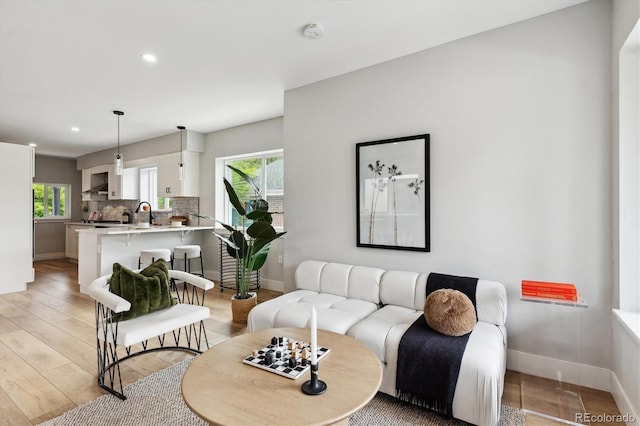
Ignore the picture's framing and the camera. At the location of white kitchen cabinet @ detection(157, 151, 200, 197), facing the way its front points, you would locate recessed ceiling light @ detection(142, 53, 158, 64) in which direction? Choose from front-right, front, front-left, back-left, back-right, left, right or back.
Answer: front-left

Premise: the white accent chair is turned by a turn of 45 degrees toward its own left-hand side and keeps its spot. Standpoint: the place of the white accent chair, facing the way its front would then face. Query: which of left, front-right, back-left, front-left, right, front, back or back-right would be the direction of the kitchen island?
left

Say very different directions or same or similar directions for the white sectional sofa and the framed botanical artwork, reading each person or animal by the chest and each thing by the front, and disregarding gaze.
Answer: same or similar directions

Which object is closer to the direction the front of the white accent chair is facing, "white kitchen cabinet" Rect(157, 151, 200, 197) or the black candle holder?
the black candle holder

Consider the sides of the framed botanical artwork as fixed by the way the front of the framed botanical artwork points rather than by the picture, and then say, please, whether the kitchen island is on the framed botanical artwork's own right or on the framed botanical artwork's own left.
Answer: on the framed botanical artwork's own right

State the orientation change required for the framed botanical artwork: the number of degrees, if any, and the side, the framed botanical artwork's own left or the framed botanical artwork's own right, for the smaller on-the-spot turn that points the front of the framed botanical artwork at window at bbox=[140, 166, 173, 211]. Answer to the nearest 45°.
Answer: approximately 90° to the framed botanical artwork's own right

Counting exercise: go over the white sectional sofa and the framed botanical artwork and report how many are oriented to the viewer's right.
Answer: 0

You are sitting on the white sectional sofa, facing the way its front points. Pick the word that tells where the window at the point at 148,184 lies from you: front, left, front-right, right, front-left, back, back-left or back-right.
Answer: right

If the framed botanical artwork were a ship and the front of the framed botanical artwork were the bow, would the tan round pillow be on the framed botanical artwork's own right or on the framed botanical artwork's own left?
on the framed botanical artwork's own left

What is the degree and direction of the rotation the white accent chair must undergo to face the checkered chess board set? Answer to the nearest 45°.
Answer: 0° — it already faces it

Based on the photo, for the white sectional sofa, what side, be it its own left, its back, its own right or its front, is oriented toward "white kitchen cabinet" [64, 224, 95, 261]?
right

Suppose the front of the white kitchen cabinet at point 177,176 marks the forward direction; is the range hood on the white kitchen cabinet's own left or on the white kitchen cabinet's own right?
on the white kitchen cabinet's own right

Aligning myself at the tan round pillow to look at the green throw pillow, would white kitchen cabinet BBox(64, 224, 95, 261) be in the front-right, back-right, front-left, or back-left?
front-right

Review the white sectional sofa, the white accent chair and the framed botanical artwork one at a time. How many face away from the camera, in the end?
0

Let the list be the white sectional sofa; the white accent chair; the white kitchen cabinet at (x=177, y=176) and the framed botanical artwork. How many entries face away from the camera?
0

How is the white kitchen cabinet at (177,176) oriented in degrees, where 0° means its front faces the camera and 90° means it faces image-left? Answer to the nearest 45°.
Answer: approximately 45°

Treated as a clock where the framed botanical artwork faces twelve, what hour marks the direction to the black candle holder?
The black candle holder is roughly at 11 o'clock from the framed botanical artwork.

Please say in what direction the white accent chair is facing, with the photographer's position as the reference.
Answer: facing the viewer and to the right of the viewer

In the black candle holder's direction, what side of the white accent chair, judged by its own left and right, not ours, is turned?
front

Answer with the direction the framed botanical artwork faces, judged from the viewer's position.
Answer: facing the viewer and to the left of the viewer
